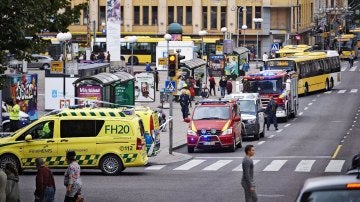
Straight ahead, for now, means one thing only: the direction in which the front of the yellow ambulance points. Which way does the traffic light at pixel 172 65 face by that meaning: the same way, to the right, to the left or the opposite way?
to the left

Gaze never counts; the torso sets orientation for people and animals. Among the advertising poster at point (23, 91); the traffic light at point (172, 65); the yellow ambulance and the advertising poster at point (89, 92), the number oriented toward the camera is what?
3

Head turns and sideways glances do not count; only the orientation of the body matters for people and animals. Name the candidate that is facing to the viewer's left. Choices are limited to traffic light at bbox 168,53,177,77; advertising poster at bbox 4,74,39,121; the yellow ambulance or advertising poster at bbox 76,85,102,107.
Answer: the yellow ambulance

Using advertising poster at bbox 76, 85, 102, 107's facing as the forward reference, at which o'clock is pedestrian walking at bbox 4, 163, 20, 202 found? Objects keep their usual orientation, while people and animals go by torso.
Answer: The pedestrian walking is roughly at 12 o'clock from the advertising poster.

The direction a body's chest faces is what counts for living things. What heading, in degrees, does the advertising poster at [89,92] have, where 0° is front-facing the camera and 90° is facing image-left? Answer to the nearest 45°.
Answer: approximately 0°

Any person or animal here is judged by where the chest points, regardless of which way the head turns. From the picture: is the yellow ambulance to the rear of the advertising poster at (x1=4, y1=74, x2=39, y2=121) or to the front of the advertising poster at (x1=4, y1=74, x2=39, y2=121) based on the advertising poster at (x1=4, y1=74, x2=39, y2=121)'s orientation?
to the front

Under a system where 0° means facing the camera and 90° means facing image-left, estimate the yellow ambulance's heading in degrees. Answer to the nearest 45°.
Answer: approximately 90°

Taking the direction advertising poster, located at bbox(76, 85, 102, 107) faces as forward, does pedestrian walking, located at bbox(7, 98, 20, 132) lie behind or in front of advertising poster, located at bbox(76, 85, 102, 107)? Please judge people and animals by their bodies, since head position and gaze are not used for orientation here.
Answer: in front

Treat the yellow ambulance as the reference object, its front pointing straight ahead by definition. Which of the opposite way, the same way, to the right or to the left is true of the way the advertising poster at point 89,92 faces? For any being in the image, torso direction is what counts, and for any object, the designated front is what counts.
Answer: to the left

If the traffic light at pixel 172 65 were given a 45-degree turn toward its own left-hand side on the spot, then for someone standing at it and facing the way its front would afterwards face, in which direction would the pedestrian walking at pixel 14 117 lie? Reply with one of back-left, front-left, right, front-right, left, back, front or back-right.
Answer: back-right
